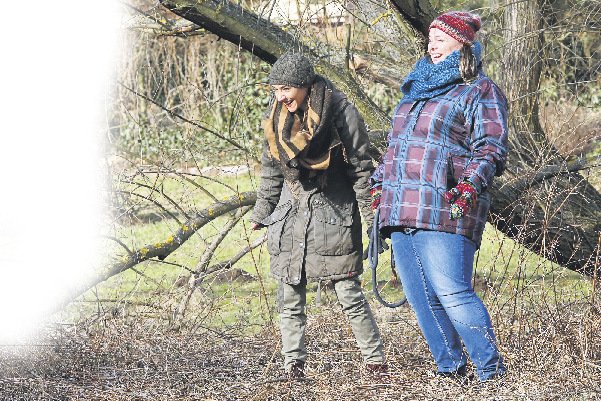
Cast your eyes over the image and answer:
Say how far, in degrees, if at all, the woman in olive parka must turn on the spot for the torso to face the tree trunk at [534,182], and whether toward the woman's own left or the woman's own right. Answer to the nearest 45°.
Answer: approximately 180°

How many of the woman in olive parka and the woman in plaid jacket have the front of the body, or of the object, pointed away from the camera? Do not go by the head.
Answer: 0

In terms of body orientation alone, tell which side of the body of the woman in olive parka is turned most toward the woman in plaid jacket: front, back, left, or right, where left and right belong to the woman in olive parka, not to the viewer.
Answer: left

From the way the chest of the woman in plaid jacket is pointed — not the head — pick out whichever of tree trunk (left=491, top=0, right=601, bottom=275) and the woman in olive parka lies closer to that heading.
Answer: the woman in olive parka
